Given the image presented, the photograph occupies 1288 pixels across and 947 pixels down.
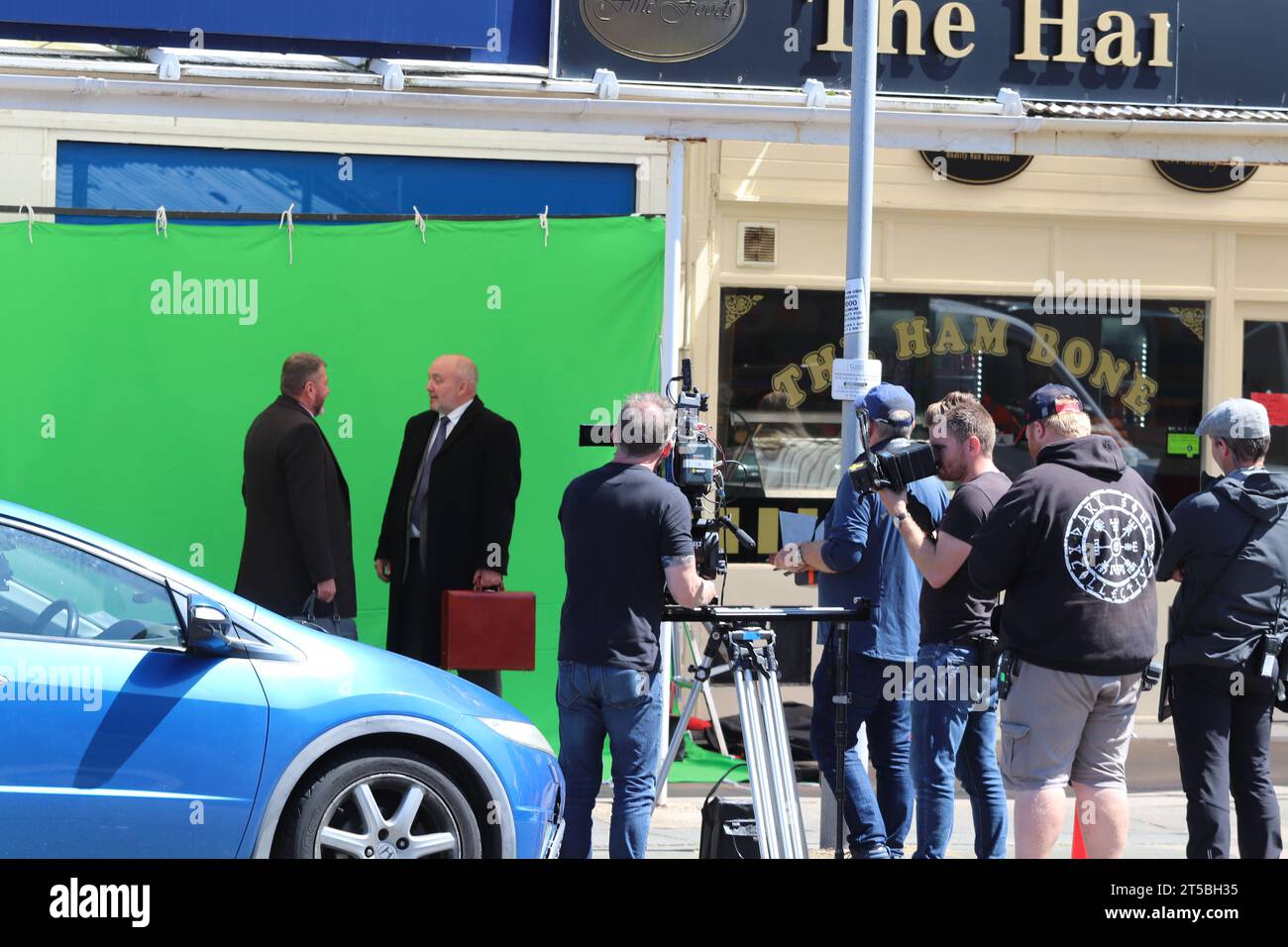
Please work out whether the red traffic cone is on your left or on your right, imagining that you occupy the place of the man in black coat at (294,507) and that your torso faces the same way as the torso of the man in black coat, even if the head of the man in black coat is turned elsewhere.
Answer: on your right

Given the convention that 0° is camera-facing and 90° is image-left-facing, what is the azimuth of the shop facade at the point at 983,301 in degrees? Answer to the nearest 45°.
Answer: approximately 0°

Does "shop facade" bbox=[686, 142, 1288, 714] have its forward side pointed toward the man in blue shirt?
yes

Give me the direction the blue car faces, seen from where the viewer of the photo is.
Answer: facing to the right of the viewer

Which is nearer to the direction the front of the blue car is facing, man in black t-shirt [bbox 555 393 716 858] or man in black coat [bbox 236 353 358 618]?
the man in black t-shirt

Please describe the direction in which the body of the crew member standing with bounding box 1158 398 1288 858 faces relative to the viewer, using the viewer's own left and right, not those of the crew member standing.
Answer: facing away from the viewer and to the left of the viewer

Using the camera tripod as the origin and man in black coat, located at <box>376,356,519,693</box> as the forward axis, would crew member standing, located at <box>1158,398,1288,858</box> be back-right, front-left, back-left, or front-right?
back-right

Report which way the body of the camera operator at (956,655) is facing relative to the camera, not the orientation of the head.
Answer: to the viewer's left

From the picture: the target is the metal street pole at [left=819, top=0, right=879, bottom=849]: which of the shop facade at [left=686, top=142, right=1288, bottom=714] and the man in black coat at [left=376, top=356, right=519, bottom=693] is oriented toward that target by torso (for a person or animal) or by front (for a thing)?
the shop facade

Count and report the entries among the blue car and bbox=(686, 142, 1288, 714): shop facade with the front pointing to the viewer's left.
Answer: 0

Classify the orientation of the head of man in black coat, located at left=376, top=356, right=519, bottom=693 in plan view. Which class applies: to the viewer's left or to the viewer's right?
to the viewer's left

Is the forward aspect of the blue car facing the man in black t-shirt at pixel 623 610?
yes

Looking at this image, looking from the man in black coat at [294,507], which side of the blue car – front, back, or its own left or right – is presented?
left
